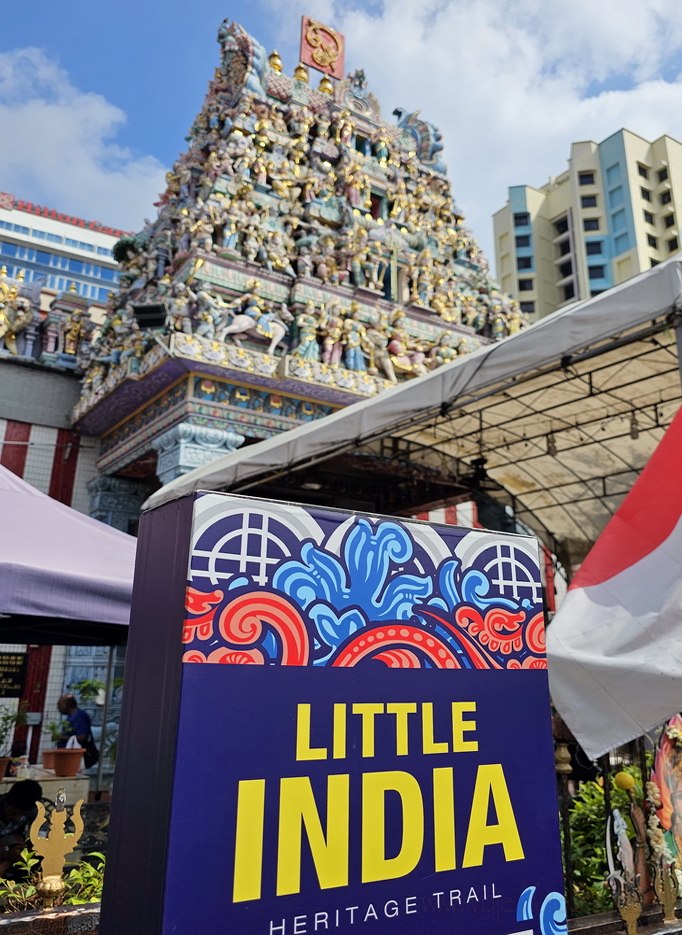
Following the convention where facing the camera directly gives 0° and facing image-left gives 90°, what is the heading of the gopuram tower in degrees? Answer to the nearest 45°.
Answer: approximately 315°

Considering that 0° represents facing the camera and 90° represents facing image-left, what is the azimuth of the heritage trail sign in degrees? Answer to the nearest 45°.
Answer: approximately 315°

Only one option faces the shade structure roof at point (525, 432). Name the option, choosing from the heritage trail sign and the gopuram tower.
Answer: the gopuram tower

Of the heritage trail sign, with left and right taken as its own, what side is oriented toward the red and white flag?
left

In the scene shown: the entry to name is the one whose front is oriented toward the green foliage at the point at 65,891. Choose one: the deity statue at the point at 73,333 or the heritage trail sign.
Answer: the deity statue

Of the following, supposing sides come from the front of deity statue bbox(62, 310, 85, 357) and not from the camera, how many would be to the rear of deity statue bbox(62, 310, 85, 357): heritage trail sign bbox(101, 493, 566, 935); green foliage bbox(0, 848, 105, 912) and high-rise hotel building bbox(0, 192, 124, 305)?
1
